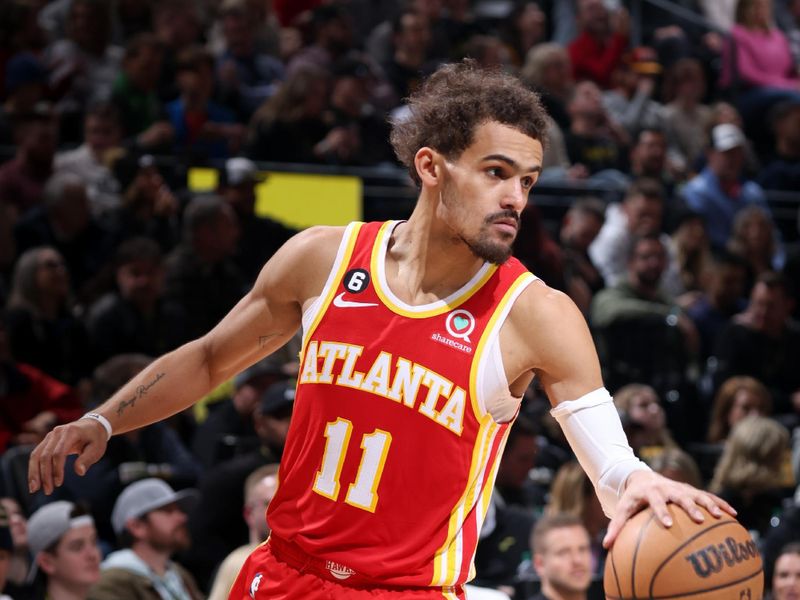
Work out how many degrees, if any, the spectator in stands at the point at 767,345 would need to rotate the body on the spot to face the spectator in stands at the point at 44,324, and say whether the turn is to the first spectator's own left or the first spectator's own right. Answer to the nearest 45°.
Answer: approximately 45° to the first spectator's own right

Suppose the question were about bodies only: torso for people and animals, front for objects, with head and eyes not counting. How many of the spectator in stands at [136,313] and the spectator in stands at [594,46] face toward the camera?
2

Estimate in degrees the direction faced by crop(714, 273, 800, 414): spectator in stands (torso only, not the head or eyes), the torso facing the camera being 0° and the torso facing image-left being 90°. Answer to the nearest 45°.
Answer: approximately 0°

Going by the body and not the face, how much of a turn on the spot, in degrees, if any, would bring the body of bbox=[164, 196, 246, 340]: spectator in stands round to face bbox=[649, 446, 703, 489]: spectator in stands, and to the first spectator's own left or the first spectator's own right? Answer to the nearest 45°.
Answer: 0° — they already face them

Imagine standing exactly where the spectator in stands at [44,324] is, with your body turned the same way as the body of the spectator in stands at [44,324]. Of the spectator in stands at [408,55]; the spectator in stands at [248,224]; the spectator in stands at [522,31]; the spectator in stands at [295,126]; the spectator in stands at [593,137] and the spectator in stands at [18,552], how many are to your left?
5

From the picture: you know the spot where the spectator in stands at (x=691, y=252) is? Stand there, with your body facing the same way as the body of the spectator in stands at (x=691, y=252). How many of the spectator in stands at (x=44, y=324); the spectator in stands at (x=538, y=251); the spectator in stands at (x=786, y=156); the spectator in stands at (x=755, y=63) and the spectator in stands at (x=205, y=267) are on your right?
3

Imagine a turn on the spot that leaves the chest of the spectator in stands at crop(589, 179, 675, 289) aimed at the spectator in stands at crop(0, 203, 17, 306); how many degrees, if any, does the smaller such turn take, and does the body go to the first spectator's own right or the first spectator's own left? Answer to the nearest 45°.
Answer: approximately 90° to the first spectator's own right

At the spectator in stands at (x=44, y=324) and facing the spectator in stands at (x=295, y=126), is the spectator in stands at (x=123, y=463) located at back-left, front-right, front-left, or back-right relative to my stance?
back-right

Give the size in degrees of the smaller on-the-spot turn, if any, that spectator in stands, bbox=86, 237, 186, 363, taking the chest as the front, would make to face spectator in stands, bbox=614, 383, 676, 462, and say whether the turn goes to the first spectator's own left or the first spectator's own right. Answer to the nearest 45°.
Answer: approximately 90° to the first spectator's own left

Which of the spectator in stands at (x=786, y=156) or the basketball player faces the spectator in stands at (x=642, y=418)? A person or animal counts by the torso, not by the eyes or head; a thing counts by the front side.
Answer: the spectator in stands at (x=786, y=156)

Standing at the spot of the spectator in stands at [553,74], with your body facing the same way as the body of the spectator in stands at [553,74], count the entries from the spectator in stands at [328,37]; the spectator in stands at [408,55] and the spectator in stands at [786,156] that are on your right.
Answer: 2

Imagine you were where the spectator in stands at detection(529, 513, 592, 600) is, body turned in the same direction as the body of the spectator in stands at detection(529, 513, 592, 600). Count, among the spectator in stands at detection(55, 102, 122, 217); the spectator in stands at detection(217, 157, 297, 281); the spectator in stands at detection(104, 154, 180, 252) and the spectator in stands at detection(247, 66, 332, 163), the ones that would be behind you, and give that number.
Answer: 4
